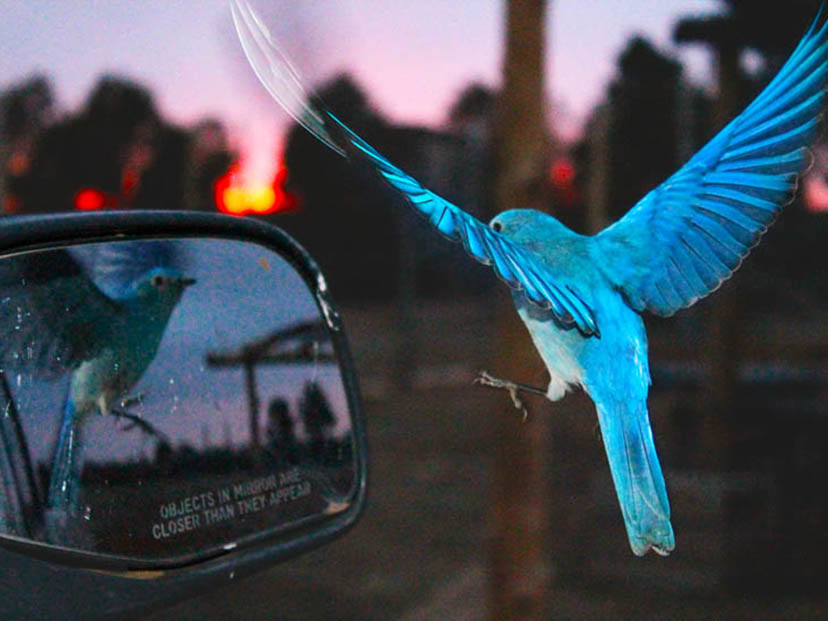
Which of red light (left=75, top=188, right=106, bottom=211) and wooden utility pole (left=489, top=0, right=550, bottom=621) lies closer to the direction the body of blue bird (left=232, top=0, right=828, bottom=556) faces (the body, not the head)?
the red light

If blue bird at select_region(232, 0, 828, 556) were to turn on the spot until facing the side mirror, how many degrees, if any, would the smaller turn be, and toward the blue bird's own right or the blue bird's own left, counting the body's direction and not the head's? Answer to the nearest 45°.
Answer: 0° — it already faces it

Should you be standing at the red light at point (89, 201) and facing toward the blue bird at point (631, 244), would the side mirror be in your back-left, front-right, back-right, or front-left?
front-right

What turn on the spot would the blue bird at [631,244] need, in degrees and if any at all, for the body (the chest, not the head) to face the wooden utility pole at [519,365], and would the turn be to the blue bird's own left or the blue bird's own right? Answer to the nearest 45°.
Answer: approximately 45° to the blue bird's own right

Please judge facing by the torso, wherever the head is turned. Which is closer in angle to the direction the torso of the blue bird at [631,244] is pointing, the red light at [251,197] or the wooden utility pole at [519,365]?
the red light
